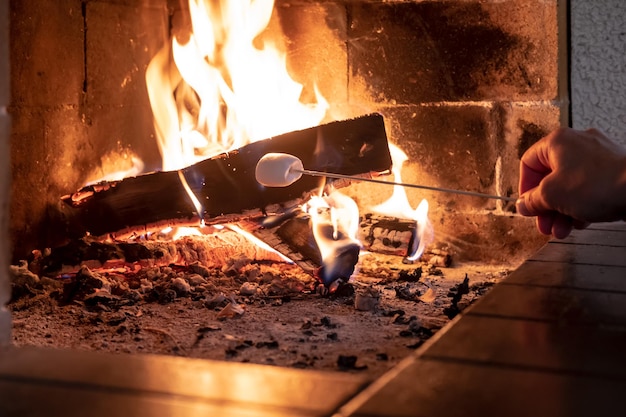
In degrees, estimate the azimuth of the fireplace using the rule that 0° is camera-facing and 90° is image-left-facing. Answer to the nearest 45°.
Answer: approximately 0°
